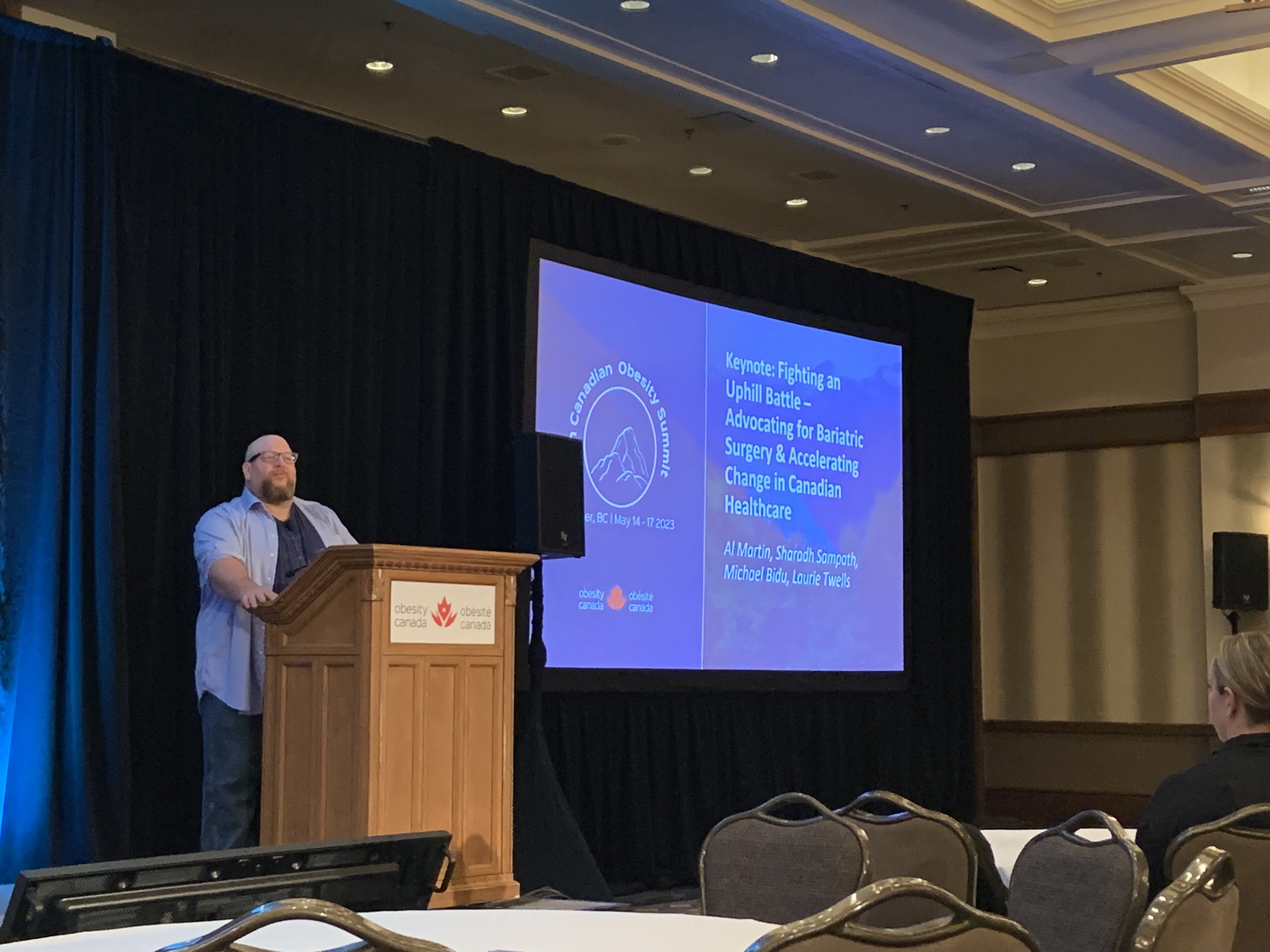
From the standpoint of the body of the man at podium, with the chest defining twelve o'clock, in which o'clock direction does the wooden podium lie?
The wooden podium is roughly at 12 o'clock from the man at podium.

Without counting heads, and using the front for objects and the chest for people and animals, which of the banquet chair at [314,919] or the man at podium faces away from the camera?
the banquet chair

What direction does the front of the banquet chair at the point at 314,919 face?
away from the camera

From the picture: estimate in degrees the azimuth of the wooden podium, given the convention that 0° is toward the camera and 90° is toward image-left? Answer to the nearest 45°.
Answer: approximately 315°

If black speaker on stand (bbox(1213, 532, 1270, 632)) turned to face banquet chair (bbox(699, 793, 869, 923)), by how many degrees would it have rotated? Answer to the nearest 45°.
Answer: approximately 45° to its right

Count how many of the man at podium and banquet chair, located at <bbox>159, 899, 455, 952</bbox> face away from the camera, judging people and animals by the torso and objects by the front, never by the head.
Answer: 1

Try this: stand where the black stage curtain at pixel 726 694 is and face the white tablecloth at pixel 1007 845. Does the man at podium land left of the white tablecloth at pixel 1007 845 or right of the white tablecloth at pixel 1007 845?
right

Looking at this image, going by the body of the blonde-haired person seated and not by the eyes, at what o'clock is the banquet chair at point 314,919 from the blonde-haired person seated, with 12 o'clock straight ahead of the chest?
The banquet chair is roughly at 8 o'clock from the blonde-haired person seated.

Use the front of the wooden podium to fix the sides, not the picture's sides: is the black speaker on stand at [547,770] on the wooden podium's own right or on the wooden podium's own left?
on the wooden podium's own left

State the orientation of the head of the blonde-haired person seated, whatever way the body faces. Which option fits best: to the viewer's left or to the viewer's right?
to the viewer's left

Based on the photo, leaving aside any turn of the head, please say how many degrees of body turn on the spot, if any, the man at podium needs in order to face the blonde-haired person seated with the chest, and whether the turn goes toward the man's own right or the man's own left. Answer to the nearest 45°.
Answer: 0° — they already face them

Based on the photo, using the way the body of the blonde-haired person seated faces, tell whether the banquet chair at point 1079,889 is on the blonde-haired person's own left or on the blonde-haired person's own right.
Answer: on the blonde-haired person's own left

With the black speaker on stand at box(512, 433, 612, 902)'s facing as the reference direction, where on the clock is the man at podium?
The man at podium is roughly at 3 o'clock from the black speaker on stand.
